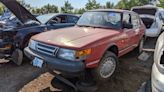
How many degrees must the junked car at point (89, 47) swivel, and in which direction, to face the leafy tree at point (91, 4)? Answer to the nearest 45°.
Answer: approximately 135° to its right

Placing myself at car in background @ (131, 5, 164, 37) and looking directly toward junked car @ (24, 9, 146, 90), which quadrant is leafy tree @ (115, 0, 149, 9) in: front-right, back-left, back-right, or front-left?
back-right

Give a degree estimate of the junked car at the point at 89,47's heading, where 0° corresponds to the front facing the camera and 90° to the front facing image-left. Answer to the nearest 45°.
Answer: approximately 45°

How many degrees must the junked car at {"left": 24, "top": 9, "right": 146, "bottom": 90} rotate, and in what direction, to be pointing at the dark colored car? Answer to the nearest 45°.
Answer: approximately 90° to its right

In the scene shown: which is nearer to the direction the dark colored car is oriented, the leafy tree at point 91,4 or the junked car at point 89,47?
the junked car

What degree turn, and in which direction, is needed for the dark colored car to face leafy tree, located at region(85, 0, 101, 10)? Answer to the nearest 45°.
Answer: approximately 135° to its right

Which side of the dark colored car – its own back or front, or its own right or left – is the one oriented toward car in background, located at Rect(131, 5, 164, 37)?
back

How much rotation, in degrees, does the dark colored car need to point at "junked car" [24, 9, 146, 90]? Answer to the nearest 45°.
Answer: approximately 90° to its left

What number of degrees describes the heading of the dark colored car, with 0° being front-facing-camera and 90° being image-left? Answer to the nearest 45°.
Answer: approximately 45°

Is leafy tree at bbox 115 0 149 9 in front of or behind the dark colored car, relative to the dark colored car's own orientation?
behind

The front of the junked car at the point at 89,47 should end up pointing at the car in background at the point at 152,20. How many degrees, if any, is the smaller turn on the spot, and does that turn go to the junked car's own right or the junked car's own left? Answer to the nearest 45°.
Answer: approximately 180°

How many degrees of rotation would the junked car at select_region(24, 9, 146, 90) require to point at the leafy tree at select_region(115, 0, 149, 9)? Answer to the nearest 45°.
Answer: approximately 135° to its right
